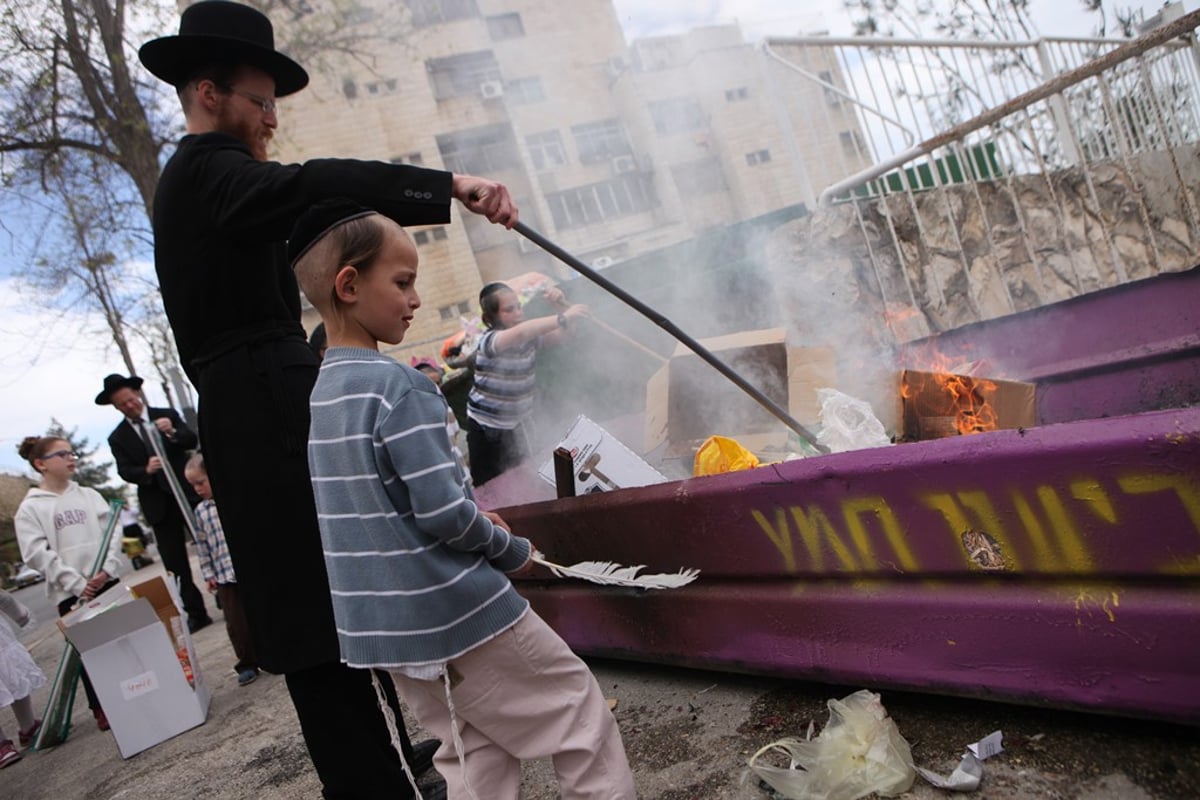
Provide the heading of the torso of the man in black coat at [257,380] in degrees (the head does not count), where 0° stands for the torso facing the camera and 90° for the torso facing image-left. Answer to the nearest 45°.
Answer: approximately 270°

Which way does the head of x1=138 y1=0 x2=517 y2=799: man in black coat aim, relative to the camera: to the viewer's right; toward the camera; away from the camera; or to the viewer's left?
to the viewer's right

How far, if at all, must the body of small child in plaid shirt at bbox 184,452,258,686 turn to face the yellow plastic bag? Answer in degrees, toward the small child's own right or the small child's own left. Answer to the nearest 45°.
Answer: approximately 90° to the small child's own left

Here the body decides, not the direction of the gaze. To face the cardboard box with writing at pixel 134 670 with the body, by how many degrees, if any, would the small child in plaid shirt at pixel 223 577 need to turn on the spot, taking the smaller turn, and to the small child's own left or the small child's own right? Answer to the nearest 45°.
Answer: approximately 90° to the small child's own right

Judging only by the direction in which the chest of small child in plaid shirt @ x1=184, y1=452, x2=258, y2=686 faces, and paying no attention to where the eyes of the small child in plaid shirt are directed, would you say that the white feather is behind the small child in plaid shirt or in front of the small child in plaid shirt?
in front

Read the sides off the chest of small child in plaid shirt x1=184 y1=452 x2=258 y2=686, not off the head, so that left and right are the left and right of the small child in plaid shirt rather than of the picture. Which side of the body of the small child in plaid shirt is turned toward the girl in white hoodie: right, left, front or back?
right

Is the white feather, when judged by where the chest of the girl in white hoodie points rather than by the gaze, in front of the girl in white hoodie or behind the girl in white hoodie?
in front

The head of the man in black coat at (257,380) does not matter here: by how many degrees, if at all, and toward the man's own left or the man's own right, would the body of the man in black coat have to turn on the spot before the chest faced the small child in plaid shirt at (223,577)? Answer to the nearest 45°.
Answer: approximately 90° to the man's own left

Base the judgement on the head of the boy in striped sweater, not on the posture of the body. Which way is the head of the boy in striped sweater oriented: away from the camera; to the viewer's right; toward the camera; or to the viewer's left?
to the viewer's right

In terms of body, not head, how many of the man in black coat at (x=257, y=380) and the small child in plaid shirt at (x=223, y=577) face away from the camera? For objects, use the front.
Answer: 0
